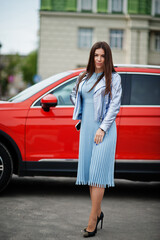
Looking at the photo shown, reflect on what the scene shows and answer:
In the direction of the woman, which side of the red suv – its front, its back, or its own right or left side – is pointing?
left

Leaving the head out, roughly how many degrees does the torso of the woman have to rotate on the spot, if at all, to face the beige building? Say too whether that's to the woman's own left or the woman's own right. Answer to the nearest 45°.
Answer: approximately 135° to the woman's own right

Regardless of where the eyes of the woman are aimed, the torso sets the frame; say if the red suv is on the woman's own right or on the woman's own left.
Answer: on the woman's own right

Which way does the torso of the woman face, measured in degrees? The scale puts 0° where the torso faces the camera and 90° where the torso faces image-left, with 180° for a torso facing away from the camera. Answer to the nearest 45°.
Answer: approximately 45°

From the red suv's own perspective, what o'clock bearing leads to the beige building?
The beige building is roughly at 3 o'clock from the red suv.

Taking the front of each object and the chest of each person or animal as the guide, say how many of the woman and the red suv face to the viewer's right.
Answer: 0

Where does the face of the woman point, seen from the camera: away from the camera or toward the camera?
toward the camera

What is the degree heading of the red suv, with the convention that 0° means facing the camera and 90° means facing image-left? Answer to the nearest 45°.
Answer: approximately 90°
